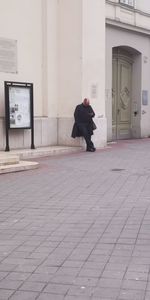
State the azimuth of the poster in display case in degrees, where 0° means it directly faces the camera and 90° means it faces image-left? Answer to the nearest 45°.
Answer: approximately 315°

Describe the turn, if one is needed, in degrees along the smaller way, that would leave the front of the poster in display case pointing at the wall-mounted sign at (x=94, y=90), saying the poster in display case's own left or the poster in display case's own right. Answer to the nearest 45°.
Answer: approximately 90° to the poster in display case's own left

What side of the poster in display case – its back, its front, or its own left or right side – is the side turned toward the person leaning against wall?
left

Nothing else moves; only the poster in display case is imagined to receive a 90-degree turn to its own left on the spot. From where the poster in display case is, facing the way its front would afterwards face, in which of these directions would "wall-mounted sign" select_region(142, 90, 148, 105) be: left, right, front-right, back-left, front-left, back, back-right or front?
front
